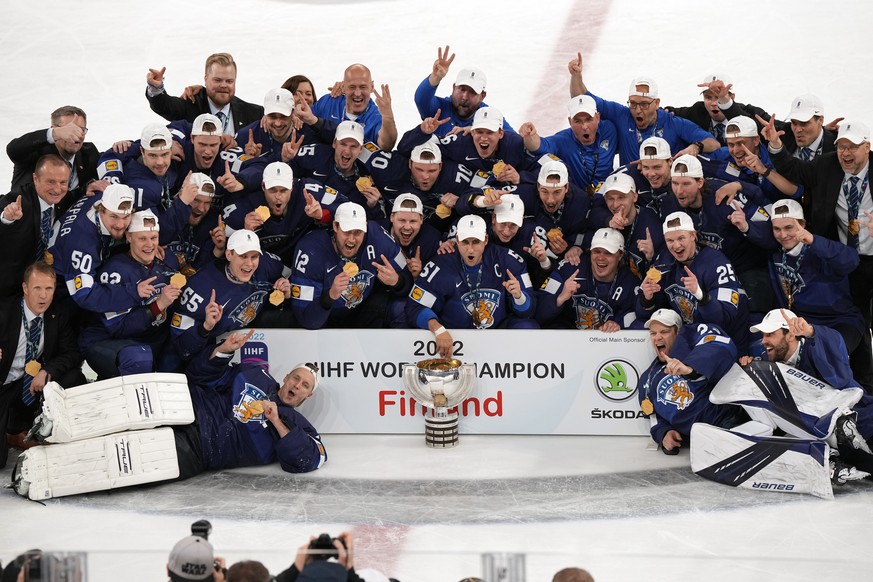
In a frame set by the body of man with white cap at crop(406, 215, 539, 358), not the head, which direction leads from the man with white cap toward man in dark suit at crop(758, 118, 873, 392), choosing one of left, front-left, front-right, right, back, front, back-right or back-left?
left

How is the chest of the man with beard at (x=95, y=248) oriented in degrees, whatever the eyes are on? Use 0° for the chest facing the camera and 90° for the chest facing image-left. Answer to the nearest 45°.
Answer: approximately 315°

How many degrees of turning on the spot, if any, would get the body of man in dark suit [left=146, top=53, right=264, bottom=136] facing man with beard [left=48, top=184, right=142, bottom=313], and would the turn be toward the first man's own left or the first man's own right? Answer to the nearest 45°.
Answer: approximately 45° to the first man's own right

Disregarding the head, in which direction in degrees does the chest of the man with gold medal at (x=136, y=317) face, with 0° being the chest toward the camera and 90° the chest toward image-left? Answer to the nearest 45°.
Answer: approximately 315°

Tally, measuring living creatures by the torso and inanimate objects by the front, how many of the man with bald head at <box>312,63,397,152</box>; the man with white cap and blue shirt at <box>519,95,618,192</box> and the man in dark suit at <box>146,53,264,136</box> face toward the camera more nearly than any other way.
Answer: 3

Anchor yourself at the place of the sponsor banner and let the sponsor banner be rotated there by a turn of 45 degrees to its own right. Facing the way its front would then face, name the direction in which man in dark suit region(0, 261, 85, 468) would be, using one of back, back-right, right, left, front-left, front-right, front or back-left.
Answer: front-right
